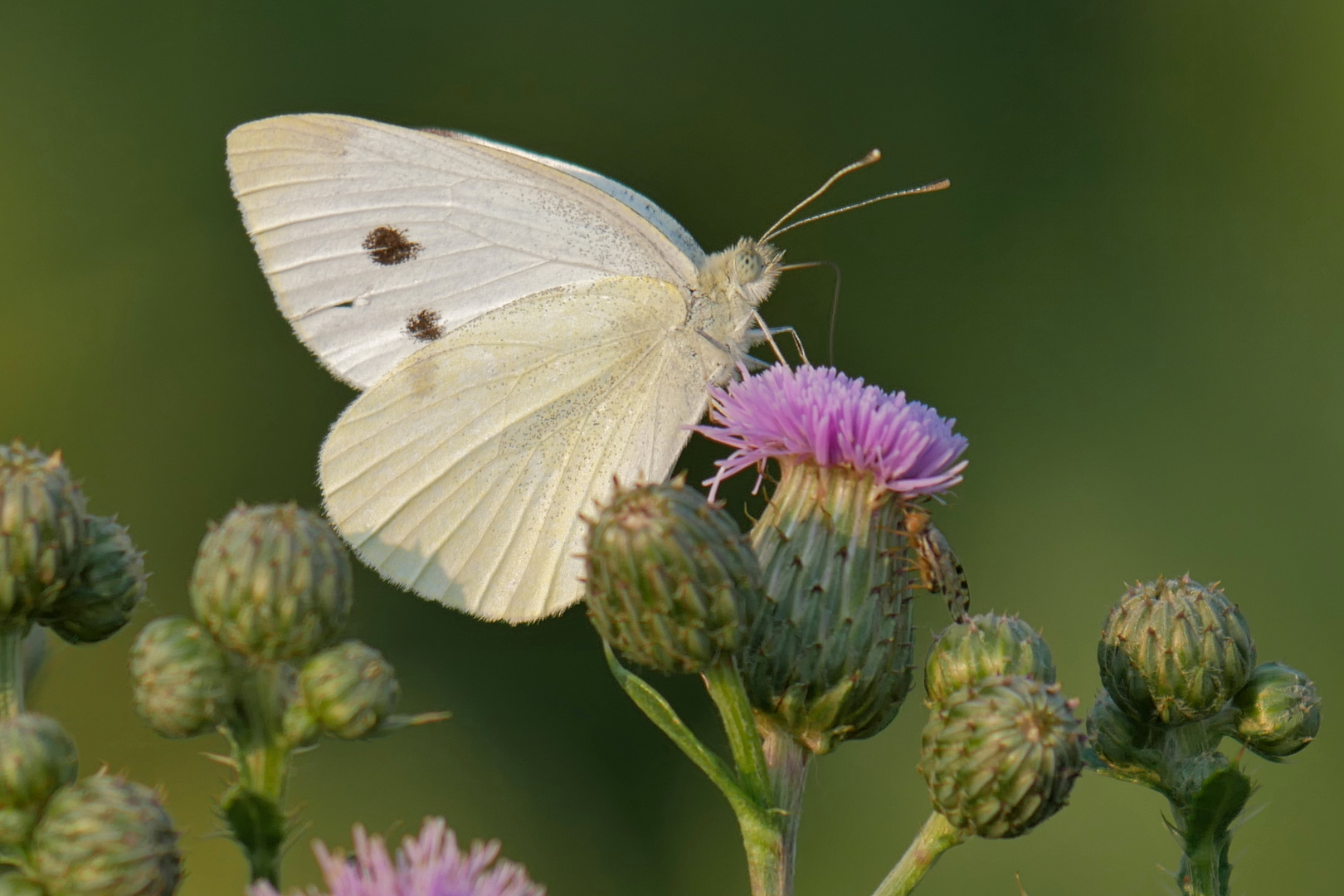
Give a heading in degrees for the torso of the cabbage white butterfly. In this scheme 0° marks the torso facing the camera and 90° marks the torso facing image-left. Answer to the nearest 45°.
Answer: approximately 270°

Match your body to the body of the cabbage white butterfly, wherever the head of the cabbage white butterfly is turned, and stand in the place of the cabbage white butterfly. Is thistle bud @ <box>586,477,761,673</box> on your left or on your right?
on your right

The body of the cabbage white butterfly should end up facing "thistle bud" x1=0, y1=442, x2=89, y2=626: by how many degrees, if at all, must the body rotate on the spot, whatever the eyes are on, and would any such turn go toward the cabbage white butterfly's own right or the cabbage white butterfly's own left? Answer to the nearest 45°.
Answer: approximately 135° to the cabbage white butterfly's own right

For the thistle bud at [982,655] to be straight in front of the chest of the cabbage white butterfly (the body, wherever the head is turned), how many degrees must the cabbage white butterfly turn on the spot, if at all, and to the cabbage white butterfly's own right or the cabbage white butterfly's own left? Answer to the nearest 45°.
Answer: approximately 45° to the cabbage white butterfly's own right

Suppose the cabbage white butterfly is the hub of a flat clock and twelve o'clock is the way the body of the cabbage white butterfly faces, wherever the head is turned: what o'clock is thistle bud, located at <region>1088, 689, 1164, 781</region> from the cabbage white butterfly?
The thistle bud is roughly at 1 o'clock from the cabbage white butterfly.

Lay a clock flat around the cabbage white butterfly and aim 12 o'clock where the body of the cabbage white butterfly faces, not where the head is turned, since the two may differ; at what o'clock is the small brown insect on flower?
The small brown insect on flower is roughly at 1 o'clock from the cabbage white butterfly.
